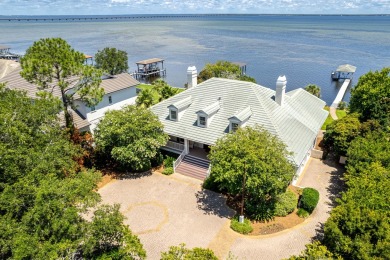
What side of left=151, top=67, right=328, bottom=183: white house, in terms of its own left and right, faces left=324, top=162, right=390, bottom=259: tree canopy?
left

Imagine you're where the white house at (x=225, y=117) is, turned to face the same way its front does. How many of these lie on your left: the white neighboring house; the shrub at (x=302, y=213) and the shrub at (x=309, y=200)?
2

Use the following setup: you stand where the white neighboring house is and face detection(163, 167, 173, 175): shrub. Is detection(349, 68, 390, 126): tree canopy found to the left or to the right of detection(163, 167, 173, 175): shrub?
left

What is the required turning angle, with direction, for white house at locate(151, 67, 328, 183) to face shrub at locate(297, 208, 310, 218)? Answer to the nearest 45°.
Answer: approximately 90° to its left

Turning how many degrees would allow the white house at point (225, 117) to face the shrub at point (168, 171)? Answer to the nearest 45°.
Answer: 0° — it already faces it

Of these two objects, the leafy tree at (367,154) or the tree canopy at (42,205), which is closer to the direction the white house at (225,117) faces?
the tree canopy

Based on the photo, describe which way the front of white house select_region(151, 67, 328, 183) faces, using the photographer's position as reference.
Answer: facing the viewer and to the left of the viewer

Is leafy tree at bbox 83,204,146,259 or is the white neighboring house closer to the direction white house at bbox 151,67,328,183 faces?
the leafy tree

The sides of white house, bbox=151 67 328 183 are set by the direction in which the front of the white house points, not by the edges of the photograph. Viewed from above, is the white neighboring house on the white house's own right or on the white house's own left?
on the white house's own right

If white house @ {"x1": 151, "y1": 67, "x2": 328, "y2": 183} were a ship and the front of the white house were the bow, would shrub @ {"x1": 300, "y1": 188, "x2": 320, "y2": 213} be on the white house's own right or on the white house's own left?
on the white house's own left

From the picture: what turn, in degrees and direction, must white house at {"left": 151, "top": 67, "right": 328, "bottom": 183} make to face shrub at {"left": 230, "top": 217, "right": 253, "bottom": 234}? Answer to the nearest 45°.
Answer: approximately 45° to its left

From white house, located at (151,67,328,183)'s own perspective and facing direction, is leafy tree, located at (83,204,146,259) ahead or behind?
ahead

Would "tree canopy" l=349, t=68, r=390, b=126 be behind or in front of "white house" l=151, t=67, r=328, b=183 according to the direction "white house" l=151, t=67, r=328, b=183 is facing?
behind

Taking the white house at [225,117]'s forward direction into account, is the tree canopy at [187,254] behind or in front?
in front
